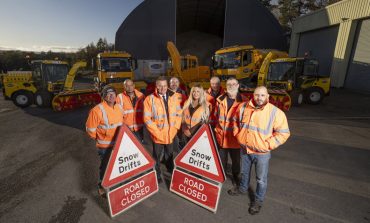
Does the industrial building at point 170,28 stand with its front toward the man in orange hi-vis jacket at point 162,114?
yes

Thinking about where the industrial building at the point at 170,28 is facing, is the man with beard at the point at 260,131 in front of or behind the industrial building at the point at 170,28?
in front

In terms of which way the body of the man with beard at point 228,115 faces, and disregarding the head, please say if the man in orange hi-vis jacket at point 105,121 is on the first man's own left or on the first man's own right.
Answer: on the first man's own right

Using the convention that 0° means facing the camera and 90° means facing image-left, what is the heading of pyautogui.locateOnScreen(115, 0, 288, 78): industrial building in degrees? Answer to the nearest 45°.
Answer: approximately 0°

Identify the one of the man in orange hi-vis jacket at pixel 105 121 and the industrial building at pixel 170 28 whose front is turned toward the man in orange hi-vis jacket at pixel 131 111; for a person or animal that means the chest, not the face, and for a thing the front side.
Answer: the industrial building

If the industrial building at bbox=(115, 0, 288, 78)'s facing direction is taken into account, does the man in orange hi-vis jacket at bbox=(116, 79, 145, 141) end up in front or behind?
in front

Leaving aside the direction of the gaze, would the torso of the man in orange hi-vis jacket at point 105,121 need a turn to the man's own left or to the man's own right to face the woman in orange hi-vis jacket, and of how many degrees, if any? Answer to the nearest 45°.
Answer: approximately 45° to the man's own left

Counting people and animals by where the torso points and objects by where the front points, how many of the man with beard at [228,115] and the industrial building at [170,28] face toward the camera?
2

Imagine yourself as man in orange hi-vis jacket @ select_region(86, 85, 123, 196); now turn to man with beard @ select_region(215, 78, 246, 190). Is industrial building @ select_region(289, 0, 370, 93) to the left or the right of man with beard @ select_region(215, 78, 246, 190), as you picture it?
left

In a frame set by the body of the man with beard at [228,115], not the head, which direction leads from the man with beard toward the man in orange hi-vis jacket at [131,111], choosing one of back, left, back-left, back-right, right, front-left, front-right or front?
right

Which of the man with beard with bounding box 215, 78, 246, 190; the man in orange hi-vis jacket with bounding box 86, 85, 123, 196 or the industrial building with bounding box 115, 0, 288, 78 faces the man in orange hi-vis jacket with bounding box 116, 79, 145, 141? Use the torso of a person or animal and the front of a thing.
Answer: the industrial building
